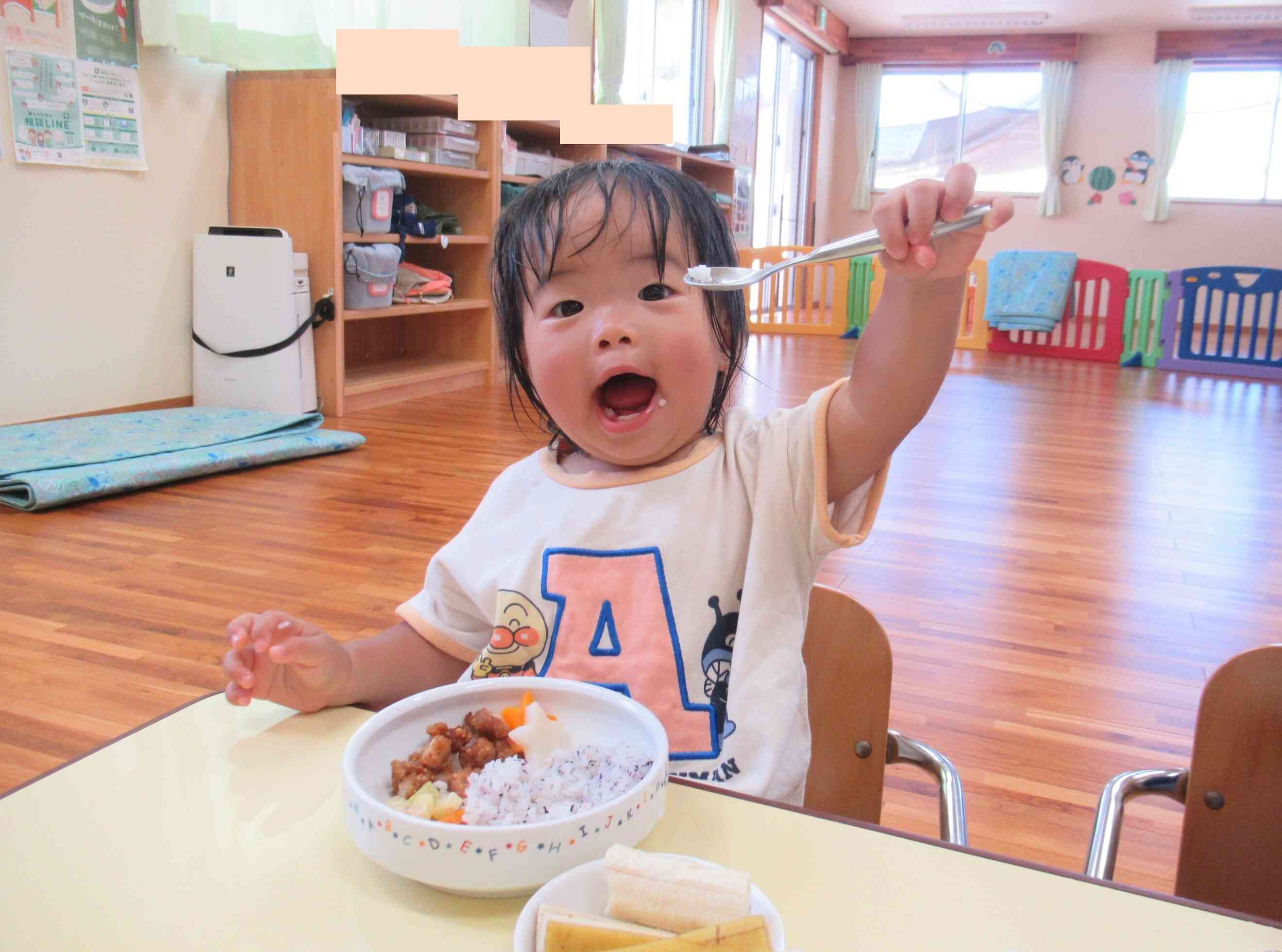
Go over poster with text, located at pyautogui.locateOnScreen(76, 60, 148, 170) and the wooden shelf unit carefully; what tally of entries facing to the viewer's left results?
0

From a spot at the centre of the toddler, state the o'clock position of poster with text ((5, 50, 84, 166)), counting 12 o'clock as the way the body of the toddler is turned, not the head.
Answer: The poster with text is roughly at 5 o'clock from the toddler.

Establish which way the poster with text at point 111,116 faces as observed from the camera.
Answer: facing the viewer and to the right of the viewer

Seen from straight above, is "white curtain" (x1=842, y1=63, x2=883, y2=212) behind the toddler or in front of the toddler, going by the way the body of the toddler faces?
behind

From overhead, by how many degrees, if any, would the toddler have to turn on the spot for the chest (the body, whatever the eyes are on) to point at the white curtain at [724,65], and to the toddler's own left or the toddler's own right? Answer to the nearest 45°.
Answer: approximately 180°

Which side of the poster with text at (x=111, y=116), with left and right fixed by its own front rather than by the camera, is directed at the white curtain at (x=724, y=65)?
left

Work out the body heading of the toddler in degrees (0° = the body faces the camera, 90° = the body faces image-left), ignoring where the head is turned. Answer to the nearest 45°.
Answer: approximately 0°

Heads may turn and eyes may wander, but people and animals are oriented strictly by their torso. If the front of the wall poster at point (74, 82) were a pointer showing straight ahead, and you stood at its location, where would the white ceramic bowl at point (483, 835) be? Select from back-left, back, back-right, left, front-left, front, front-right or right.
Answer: front-right

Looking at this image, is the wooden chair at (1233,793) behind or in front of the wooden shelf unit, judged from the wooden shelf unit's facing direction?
in front

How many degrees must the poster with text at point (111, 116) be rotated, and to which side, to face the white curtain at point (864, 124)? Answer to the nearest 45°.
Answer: approximately 90° to its left

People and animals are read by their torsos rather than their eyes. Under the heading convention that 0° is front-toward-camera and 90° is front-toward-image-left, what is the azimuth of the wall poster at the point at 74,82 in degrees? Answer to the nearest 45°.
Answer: approximately 315°

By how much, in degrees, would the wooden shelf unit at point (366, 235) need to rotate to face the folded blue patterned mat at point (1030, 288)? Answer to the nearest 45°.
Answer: approximately 90° to its left
